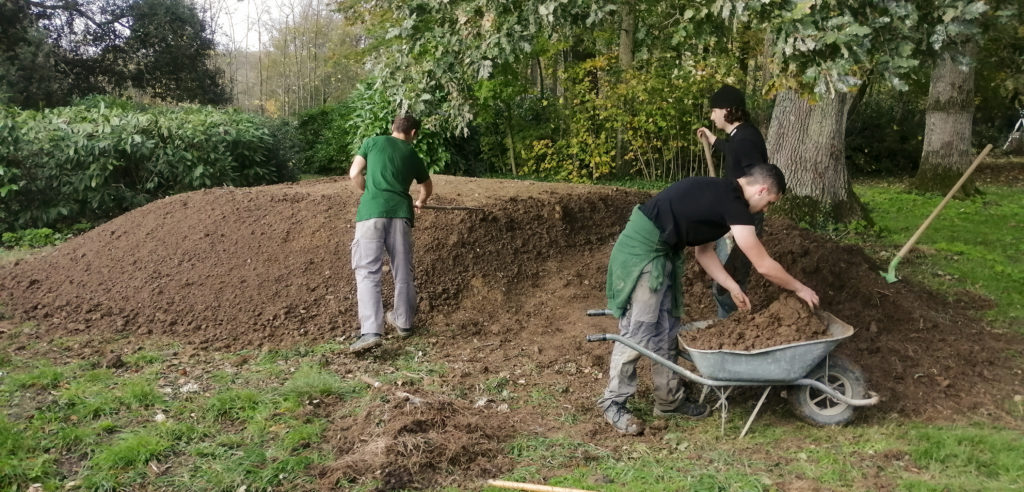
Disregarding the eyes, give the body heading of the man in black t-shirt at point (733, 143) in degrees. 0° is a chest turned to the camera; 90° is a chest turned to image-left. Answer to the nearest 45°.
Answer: approximately 90°

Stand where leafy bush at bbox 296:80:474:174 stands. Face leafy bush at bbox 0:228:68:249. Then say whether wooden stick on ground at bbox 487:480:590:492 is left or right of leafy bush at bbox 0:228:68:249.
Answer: left

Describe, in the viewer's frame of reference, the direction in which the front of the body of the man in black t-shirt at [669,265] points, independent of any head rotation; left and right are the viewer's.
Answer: facing to the right of the viewer

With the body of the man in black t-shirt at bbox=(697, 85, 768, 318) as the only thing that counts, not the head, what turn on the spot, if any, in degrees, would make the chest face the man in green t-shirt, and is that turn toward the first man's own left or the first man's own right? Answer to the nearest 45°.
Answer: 0° — they already face them

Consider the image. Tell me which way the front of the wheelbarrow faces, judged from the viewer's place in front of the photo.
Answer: facing to the right of the viewer

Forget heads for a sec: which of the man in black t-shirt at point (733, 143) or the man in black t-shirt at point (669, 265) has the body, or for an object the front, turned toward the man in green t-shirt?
the man in black t-shirt at point (733, 143)

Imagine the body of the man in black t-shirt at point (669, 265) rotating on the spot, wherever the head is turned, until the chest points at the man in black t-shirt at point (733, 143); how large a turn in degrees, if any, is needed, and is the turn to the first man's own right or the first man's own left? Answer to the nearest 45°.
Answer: approximately 90° to the first man's own left
